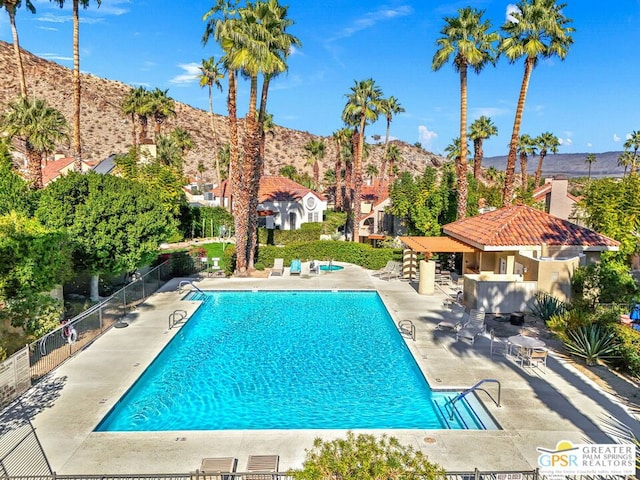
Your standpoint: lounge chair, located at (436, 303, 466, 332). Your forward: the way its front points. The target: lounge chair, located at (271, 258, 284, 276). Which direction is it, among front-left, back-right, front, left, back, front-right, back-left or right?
right

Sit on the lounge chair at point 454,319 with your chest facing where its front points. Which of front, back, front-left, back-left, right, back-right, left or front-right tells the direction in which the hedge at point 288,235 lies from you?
right

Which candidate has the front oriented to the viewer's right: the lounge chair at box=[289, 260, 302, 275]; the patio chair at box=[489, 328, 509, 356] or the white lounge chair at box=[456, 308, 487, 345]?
the patio chair

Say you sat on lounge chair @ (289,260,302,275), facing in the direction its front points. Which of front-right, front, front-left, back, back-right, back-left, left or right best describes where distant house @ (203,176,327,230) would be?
back

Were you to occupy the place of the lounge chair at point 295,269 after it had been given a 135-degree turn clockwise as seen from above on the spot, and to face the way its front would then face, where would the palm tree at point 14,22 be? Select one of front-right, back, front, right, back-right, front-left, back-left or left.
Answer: front-left

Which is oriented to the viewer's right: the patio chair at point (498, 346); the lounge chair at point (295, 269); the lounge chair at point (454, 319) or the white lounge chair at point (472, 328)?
the patio chair

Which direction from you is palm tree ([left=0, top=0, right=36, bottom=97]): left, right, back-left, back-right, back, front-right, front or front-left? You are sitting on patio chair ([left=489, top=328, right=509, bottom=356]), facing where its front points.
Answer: back

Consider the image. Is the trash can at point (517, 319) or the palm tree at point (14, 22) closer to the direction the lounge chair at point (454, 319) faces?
the palm tree

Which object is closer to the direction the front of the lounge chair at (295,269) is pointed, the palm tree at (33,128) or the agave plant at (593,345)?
the agave plant

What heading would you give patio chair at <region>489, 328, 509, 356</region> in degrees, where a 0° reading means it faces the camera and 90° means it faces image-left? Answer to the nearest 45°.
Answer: approximately 270°

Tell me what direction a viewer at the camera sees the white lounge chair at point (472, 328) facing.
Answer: facing the viewer and to the left of the viewer

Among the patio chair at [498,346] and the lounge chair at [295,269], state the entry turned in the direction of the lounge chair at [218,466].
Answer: the lounge chair at [295,269]

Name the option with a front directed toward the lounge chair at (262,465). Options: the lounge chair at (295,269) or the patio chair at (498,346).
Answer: the lounge chair at (295,269)

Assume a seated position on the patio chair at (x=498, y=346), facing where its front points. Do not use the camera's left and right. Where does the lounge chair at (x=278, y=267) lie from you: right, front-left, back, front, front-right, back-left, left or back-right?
back-left

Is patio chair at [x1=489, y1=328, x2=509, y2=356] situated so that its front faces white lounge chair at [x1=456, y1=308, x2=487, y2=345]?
no

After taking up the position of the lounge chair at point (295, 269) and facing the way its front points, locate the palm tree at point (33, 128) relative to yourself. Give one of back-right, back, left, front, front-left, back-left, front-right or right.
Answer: right

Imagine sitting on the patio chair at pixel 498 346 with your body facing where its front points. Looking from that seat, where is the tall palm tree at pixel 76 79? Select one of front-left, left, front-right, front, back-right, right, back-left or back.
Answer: back

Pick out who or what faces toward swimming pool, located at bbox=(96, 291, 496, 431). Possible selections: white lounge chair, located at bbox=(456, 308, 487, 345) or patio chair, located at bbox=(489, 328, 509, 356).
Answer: the white lounge chair

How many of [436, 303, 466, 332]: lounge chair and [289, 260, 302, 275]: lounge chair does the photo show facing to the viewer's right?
0

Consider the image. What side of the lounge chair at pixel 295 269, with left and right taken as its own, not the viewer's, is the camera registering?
front
